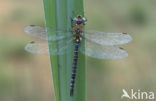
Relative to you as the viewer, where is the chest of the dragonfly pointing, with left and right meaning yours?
facing away from the viewer
